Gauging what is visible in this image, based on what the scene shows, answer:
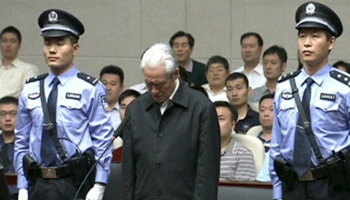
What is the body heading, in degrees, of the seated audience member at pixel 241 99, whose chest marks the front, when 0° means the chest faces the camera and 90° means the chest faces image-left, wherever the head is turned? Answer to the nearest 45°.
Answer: approximately 45°

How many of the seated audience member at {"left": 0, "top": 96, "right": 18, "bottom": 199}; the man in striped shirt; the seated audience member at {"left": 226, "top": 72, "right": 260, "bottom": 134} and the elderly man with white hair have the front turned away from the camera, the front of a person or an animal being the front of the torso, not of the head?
0

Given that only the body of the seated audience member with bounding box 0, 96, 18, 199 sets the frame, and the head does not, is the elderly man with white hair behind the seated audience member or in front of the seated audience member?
in front

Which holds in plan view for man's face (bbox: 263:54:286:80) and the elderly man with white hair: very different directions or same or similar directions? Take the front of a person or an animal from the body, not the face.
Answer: same or similar directions

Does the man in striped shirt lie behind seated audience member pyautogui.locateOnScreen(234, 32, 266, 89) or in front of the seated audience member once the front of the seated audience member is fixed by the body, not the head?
in front

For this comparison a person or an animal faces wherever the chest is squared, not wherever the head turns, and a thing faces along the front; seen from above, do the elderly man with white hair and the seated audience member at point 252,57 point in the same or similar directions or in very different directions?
same or similar directions

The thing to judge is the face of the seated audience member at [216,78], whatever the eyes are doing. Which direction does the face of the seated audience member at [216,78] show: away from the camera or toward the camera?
toward the camera

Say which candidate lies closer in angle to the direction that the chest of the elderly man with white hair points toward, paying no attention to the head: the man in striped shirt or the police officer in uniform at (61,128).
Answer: the police officer in uniform

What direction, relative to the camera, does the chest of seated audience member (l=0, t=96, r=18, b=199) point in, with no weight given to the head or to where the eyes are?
toward the camera

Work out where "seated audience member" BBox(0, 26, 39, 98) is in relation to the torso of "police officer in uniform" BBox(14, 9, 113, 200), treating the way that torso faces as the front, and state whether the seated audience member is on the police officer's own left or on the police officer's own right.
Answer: on the police officer's own right

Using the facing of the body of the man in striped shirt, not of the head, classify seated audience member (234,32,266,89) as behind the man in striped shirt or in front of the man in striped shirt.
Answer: behind

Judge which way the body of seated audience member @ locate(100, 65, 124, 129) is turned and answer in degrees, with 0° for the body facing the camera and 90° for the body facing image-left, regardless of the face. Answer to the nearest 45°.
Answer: approximately 45°

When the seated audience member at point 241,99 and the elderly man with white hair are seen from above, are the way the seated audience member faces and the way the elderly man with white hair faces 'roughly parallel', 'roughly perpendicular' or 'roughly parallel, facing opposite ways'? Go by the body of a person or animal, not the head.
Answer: roughly parallel

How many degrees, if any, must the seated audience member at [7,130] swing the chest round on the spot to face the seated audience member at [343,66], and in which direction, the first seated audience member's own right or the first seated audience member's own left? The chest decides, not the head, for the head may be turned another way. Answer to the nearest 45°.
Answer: approximately 90° to the first seated audience member's own left

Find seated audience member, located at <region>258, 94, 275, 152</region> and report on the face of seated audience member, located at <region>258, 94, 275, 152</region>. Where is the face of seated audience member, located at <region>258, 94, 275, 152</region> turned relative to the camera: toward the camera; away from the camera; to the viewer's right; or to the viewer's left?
toward the camera

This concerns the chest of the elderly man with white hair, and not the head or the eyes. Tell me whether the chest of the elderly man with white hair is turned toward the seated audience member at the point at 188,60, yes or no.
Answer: no

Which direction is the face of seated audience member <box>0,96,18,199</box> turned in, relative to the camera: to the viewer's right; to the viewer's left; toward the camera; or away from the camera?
toward the camera
